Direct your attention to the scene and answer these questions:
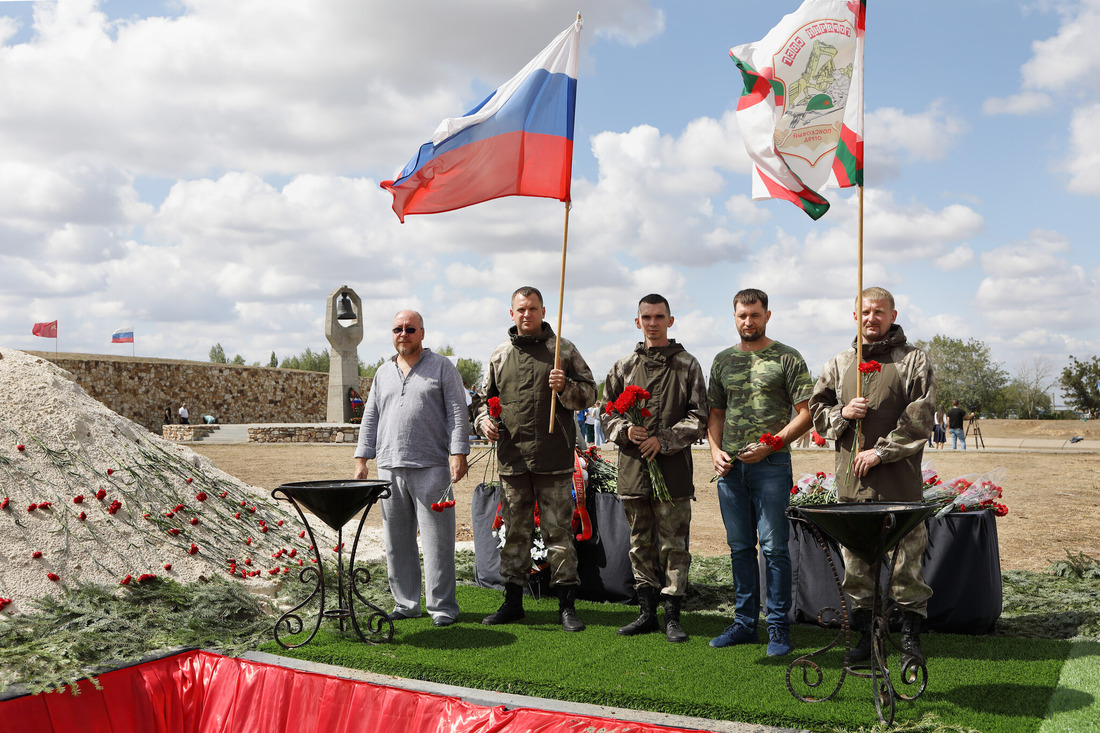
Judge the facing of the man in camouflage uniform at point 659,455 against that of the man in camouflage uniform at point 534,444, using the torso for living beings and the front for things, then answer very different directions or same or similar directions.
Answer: same or similar directions

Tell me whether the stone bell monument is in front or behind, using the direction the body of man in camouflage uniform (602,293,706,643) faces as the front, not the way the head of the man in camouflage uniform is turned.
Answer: behind

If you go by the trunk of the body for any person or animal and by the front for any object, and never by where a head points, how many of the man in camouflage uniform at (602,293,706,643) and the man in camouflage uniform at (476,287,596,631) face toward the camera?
2

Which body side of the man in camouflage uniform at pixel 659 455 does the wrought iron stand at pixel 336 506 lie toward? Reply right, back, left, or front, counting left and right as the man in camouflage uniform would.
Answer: right

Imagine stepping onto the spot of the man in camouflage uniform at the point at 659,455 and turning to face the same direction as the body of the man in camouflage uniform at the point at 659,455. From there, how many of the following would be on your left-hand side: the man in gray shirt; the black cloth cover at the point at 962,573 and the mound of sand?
1

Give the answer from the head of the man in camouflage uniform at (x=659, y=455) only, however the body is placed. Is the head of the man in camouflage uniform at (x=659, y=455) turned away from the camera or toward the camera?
toward the camera

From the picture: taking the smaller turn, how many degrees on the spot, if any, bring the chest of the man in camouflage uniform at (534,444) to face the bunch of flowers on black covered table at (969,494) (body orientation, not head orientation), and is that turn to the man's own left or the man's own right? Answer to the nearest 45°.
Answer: approximately 90° to the man's own left

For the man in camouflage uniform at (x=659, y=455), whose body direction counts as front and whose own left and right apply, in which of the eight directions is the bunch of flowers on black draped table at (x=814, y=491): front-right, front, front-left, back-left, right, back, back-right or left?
back-left

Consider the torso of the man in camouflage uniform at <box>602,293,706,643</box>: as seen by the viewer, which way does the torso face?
toward the camera

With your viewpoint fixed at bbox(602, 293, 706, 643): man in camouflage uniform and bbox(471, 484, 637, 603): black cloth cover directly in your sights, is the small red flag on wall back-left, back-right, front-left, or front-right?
front-left

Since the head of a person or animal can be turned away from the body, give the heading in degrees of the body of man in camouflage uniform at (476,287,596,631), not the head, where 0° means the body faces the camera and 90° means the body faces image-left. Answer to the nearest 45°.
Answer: approximately 0°

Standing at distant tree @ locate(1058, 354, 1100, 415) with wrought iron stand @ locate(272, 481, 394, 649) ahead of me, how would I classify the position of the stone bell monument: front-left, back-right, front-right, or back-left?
front-right

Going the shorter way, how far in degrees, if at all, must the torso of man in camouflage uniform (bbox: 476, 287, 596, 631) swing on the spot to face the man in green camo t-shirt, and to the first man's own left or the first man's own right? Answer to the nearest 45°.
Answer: approximately 45° to the first man's own left
